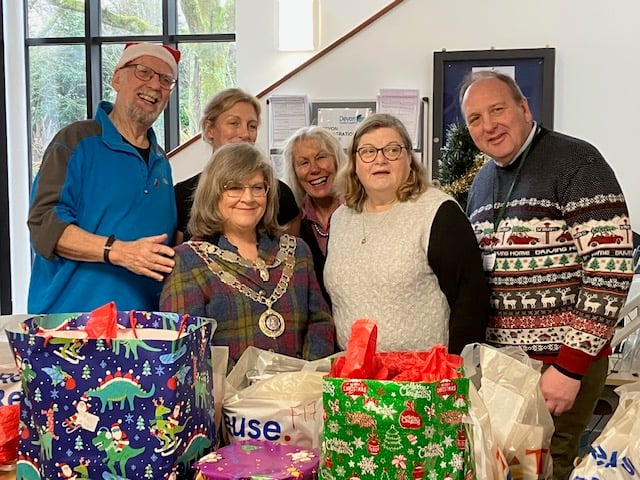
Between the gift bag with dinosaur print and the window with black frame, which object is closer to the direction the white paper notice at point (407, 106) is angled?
the gift bag with dinosaur print

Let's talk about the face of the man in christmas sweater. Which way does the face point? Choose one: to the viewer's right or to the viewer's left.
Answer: to the viewer's left

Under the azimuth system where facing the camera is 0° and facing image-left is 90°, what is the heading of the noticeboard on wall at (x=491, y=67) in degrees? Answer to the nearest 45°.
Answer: approximately 0°

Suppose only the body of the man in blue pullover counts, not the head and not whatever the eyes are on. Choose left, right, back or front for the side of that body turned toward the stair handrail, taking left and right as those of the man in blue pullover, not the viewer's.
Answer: left

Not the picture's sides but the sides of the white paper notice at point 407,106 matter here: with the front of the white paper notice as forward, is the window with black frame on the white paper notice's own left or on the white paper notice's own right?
on the white paper notice's own right

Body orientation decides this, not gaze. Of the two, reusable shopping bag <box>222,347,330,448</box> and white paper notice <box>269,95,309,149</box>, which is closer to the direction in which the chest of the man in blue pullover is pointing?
the reusable shopping bag

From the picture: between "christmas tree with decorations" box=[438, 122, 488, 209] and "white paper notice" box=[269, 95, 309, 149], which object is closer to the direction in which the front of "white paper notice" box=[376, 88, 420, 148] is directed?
the christmas tree with decorations

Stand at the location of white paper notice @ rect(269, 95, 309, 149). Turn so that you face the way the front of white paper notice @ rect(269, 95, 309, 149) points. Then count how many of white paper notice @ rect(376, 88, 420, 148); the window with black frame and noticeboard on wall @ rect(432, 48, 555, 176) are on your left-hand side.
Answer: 2

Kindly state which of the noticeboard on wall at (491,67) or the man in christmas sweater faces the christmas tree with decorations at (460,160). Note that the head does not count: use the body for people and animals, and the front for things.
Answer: the noticeboard on wall

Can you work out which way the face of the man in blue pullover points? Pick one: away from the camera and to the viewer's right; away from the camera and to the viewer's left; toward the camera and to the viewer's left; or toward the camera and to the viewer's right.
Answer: toward the camera and to the viewer's right

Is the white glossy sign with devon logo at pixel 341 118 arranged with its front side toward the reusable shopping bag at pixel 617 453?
yes

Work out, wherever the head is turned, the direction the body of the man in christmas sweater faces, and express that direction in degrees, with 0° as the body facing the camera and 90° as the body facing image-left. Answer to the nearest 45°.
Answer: approximately 45°

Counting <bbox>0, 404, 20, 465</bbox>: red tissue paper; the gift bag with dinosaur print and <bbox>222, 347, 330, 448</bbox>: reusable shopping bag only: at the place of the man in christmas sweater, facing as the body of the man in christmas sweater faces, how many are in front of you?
3
